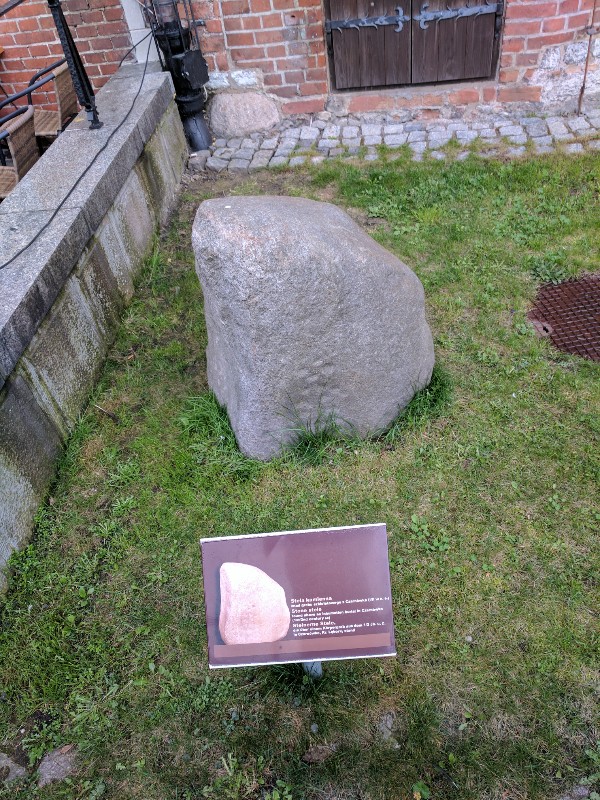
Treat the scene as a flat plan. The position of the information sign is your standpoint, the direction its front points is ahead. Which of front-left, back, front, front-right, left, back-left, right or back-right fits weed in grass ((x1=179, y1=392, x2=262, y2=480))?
back

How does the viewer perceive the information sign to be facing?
facing the viewer

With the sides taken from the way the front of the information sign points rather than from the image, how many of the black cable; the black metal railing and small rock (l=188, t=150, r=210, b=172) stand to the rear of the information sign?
3

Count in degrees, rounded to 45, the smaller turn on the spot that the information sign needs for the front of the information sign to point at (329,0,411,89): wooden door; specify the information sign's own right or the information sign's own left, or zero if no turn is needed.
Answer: approximately 180°

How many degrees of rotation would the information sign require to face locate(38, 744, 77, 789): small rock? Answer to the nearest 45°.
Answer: approximately 90° to its right

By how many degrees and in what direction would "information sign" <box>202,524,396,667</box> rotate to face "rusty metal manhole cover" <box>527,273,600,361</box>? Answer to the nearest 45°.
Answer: approximately 135° to its left

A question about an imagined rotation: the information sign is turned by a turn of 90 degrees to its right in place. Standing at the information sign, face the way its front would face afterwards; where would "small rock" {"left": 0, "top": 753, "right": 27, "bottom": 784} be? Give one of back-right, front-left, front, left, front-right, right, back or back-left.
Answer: front

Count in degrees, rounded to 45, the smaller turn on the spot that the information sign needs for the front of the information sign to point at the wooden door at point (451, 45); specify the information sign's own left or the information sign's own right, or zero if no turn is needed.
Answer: approximately 135° to the information sign's own left

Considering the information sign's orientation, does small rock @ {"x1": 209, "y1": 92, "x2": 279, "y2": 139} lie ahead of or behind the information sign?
behind

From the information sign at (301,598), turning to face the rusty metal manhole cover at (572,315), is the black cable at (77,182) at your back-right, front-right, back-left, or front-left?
front-left

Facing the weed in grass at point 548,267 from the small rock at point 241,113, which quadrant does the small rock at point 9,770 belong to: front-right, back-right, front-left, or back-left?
front-right

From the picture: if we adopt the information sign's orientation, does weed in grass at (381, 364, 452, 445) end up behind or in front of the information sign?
behind

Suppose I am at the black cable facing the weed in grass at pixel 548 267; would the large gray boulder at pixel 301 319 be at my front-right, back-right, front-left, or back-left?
front-right

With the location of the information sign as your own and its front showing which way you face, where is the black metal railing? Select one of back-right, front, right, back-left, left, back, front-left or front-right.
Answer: back

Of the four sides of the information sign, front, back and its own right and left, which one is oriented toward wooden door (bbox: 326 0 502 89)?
back

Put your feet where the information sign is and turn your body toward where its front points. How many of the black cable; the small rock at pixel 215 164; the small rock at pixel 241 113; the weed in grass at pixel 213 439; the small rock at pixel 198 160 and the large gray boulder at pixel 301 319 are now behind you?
6

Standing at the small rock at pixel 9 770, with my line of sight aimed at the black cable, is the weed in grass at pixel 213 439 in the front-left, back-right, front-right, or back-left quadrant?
front-right
